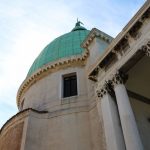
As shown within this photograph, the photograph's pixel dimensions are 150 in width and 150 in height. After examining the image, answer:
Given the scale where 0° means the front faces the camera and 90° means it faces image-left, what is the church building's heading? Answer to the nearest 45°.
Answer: approximately 315°
